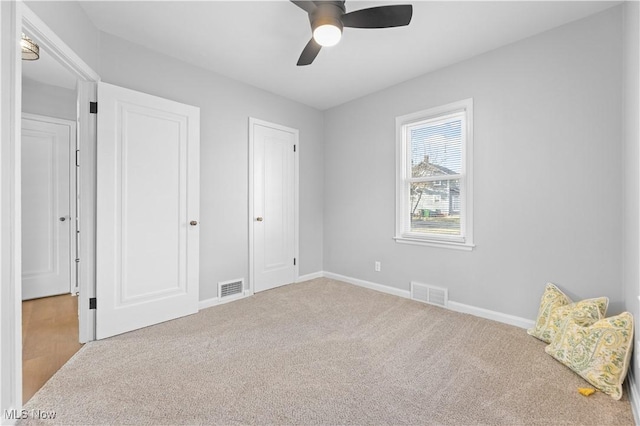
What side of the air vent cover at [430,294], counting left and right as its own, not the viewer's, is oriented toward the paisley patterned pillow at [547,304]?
left

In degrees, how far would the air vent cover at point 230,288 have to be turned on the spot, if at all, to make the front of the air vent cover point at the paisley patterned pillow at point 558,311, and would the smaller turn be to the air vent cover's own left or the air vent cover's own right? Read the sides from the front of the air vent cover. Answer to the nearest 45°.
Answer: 0° — it already faces it

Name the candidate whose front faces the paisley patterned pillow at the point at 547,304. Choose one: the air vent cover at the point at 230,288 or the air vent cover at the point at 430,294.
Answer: the air vent cover at the point at 230,288

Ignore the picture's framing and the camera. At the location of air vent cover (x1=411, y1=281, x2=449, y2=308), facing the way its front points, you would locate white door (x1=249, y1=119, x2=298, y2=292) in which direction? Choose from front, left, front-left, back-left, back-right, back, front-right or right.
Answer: front-right

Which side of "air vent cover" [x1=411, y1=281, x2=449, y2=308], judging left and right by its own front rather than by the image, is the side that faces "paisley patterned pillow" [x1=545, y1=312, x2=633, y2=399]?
left

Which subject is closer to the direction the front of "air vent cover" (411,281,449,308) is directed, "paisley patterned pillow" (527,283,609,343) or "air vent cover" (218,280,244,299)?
the air vent cover

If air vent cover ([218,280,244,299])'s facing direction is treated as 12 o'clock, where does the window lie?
The window is roughly at 11 o'clock from the air vent cover.

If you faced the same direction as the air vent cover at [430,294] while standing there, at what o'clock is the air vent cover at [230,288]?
the air vent cover at [230,288] is roughly at 1 o'clock from the air vent cover at [430,294].

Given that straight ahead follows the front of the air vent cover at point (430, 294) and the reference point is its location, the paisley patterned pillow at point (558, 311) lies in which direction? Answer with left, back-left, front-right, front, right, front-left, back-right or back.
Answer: left

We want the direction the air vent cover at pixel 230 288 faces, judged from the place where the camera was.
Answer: facing the viewer and to the right of the viewer

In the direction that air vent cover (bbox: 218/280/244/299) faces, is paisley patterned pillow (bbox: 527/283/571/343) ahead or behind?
ahead

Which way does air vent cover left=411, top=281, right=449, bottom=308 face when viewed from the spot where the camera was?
facing the viewer and to the left of the viewer

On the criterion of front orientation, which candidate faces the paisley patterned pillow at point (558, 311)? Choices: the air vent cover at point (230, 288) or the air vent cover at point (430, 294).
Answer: the air vent cover at point (230, 288)

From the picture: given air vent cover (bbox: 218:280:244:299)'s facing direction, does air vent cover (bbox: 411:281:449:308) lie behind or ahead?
ahead

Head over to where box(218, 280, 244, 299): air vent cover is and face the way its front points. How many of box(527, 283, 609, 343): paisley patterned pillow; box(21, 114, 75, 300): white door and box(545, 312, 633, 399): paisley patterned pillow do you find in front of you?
2

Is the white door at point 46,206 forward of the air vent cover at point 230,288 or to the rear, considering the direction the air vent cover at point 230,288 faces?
to the rear

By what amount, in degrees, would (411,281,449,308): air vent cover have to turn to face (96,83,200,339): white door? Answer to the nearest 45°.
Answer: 0° — it already faces it

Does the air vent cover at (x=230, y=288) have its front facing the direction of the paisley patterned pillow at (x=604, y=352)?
yes

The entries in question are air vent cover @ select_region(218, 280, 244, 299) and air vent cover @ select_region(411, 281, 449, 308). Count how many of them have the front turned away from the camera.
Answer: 0
